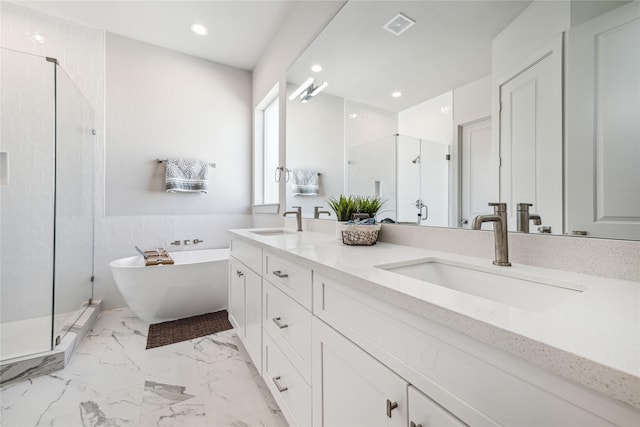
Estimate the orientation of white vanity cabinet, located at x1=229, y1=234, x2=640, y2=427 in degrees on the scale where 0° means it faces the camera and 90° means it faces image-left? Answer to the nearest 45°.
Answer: approximately 45°

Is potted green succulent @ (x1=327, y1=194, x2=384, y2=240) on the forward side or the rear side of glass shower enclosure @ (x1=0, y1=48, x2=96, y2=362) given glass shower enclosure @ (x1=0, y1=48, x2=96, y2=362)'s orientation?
on the forward side

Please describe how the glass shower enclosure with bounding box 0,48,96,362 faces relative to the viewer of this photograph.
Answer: facing the viewer and to the right of the viewer

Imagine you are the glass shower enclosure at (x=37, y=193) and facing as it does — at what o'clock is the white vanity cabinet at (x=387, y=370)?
The white vanity cabinet is roughly at 1 o'clock from the glass shower enclosure.

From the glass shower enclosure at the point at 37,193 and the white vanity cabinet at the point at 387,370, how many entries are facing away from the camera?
0

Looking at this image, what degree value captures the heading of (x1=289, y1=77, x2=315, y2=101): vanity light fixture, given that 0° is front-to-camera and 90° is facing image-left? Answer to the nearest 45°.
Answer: approximately 45°

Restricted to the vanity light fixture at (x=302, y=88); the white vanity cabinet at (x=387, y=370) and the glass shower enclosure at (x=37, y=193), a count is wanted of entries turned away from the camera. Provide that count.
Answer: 0

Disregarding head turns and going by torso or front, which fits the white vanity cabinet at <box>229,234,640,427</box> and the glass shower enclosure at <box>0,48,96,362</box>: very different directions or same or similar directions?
very different directions

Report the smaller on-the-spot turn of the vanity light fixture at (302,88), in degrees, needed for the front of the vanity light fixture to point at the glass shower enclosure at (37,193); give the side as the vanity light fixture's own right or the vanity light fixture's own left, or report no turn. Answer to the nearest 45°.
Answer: approximately 45° to the vanity light fixture's own right
